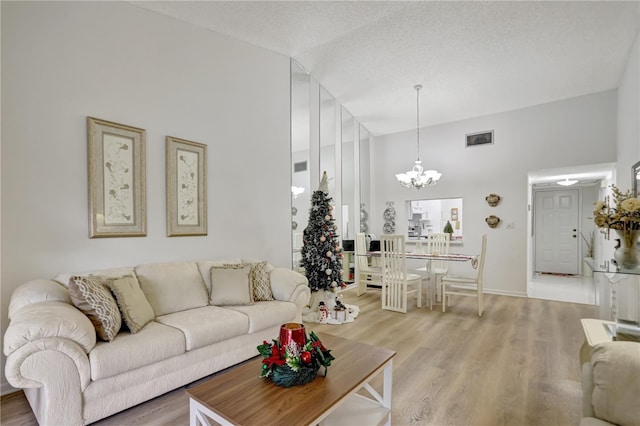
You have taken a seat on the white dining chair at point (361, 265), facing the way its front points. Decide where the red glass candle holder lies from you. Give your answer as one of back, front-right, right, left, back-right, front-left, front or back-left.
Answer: right

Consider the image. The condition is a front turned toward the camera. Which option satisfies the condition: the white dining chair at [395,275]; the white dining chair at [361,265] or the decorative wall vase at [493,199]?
the decorative wall vase

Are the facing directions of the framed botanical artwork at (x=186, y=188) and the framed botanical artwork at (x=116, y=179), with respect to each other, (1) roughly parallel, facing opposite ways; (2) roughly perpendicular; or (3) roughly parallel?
roughly parallel

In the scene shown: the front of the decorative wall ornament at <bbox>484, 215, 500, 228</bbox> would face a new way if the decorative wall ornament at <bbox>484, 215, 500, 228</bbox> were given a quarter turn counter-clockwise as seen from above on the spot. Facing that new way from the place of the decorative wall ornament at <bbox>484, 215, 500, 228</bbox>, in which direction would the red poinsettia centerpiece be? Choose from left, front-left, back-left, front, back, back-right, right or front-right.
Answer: right

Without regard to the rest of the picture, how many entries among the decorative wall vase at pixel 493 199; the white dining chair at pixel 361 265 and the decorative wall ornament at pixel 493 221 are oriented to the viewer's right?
1

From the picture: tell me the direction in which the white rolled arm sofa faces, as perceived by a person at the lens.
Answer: facing the viewer and to the right of the viewer

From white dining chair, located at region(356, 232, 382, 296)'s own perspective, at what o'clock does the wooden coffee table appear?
The wooden coffee table is roughly at 3 o'clock from the white dining chair.

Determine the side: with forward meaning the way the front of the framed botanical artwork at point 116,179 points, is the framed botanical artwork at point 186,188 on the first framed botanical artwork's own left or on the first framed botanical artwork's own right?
on the first framed botanical artwork's own left

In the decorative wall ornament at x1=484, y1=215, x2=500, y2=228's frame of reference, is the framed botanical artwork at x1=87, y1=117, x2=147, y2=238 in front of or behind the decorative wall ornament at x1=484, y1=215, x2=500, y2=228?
in front

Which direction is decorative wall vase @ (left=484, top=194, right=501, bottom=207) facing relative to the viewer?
toward the camera

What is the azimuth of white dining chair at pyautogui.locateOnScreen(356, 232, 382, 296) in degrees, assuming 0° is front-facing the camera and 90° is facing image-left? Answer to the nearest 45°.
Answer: approximately 270°

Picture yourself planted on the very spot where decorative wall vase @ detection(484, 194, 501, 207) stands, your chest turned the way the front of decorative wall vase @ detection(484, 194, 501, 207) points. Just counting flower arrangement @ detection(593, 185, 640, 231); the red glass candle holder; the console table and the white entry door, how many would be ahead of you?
3

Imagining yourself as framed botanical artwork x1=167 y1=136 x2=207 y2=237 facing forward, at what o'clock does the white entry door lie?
The white entry door is roughly at 10 o'clock from the framed botanical artwork.

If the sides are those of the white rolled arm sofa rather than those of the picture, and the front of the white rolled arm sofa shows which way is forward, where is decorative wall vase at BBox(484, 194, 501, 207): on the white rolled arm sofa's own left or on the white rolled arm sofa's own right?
on the white rolled arm sofa's own left

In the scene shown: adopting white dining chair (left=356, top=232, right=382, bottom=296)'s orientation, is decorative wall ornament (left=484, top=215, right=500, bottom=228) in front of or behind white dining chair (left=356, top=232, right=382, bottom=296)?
in front

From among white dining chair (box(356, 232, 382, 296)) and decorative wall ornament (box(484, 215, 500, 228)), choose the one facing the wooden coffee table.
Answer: the decorative wall ornament

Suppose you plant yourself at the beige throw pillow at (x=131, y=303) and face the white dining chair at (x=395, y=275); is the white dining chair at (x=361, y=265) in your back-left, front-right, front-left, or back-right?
front-left

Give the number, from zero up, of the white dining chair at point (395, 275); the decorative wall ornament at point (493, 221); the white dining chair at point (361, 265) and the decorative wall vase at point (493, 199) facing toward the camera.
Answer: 2
